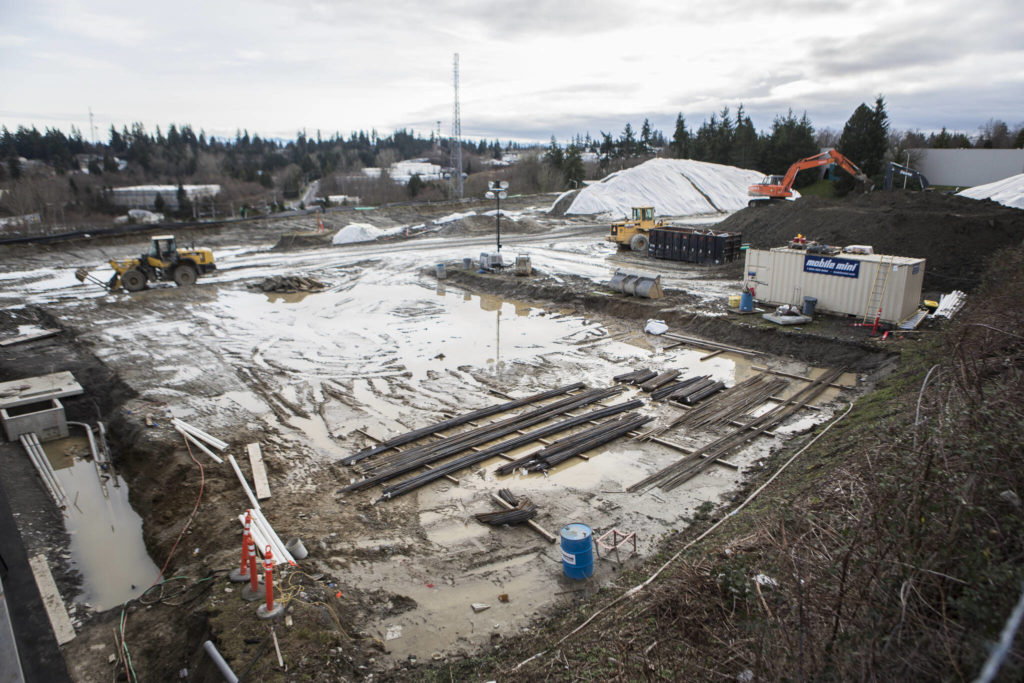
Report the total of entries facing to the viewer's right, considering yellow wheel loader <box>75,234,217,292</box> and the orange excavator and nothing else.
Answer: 1

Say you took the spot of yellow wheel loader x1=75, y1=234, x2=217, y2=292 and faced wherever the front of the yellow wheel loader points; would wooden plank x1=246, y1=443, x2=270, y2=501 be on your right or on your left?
on your left

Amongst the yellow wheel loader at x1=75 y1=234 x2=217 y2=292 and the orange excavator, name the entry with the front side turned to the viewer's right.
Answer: the orange excavator

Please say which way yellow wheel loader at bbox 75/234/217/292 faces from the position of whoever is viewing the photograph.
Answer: facing to the left of the viewer

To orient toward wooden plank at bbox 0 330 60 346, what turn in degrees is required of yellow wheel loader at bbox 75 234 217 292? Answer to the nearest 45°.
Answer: approximately 45° to its left

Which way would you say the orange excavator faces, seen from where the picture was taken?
facing to the right of the viewer

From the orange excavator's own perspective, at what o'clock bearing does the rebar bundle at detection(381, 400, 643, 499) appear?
The rebar bundle is roughly at 3 o'clock from the orange excavator.
